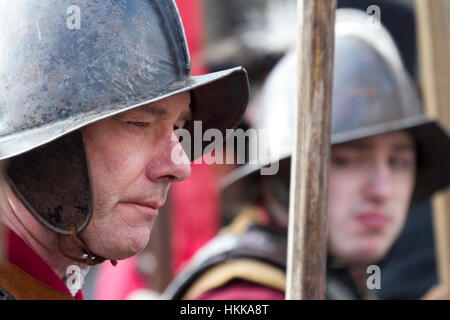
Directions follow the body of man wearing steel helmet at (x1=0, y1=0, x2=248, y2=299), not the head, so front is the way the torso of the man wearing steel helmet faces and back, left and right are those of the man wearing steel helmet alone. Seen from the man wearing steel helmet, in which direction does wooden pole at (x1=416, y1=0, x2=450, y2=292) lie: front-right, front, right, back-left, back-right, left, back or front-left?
front-left

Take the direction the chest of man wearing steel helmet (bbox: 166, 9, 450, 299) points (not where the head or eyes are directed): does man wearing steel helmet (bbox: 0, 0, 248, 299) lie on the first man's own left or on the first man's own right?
on the first man's own right

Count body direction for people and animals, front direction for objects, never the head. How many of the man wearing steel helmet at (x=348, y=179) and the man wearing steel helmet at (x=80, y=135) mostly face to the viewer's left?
0

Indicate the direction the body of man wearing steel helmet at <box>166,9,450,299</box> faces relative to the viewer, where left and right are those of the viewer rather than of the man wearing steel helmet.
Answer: facing the viewer and to the right of the viewer

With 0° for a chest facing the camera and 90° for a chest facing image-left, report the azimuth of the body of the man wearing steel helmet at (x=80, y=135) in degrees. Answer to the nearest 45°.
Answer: approximately 270°

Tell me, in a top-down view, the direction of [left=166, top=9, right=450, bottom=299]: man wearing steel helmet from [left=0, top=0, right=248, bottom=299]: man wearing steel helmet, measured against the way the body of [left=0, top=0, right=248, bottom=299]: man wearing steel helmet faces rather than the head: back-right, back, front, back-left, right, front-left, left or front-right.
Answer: front-left

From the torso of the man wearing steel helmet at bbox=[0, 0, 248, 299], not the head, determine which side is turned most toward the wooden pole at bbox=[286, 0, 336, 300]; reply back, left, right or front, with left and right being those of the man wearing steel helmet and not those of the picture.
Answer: front

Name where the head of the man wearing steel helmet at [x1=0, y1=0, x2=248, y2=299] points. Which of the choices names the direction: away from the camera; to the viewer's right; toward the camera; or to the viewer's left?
to the viewer's right
